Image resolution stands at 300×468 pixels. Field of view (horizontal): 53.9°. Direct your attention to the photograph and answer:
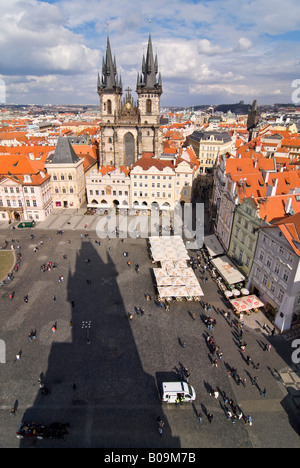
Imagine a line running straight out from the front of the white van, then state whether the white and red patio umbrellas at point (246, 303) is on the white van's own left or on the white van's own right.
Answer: on the white van's own left

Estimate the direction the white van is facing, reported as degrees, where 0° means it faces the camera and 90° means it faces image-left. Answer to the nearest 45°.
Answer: approximately 270°

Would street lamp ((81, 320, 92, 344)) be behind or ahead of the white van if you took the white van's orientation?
behind

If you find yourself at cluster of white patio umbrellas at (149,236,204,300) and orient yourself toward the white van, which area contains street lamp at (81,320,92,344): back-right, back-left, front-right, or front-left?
front-right

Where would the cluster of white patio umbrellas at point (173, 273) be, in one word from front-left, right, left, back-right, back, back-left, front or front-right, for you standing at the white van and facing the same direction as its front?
left

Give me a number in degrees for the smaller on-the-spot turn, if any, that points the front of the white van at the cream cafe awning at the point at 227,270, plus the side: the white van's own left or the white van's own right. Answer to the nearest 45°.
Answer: approximately 90° to the white van's own left

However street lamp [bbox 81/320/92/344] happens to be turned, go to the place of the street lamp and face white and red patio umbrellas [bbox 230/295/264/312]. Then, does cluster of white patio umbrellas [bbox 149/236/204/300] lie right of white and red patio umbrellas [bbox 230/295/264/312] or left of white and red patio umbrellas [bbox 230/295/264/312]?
left

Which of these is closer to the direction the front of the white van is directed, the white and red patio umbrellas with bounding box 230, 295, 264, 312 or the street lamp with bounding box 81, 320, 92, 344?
the white and red patio umbrellas

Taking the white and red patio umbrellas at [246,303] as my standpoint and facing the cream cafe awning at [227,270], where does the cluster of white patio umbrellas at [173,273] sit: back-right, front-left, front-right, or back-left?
front-left
